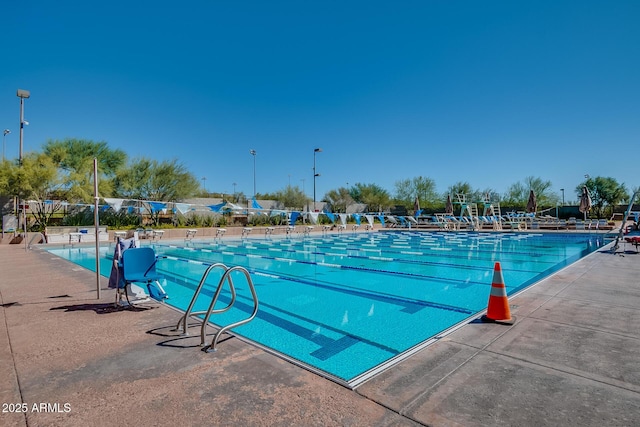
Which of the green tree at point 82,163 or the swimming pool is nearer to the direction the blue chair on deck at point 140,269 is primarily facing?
the swimming pool

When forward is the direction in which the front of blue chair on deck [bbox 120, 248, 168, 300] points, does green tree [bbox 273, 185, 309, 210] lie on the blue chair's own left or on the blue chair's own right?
on the blue chair's own left

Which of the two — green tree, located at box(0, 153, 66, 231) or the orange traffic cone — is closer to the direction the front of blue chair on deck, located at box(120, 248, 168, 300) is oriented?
the orange traffic cone

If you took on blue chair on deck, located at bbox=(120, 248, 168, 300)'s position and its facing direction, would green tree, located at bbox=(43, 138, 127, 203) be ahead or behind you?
behind

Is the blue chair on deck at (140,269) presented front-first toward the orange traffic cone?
yes

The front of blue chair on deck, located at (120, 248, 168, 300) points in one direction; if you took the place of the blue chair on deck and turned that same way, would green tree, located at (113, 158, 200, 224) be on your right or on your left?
on your left

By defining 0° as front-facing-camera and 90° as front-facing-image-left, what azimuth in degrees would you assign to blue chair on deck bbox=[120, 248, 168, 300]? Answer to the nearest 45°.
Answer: approximately 315°
